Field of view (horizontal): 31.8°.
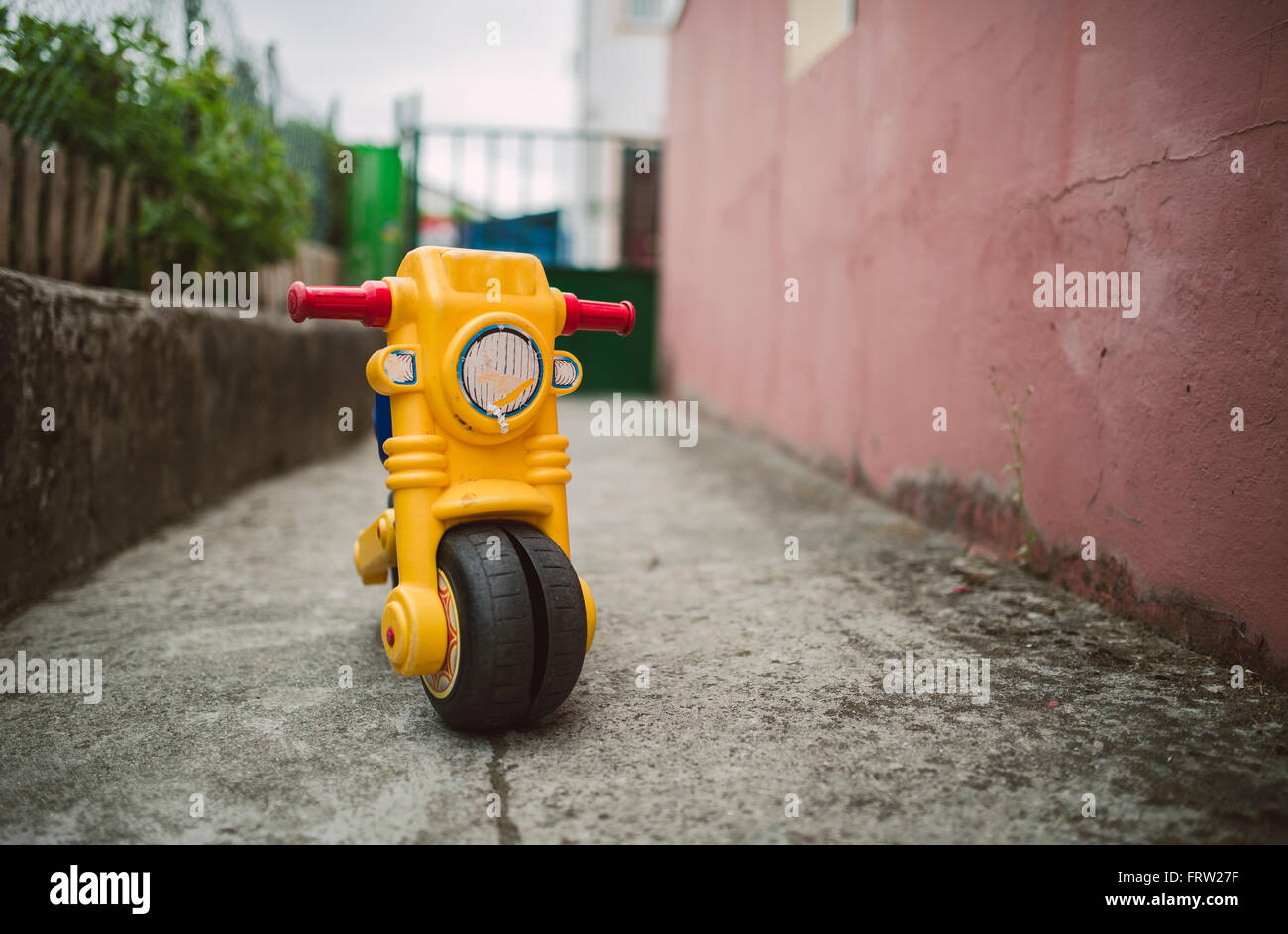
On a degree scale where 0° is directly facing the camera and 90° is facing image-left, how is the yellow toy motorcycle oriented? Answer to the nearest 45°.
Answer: approximately 0°

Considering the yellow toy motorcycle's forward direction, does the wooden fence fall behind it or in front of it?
behind

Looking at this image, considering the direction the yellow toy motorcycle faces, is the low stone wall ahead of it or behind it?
behind
